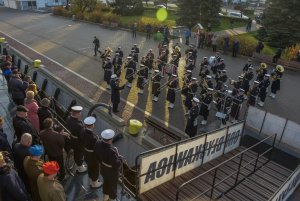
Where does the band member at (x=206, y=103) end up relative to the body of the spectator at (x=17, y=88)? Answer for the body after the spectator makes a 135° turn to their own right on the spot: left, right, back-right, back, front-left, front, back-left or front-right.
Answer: left

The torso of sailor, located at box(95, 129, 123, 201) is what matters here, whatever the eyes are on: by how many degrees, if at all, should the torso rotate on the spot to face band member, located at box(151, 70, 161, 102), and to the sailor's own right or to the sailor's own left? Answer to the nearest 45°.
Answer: approximately 45° to the sailor's own left

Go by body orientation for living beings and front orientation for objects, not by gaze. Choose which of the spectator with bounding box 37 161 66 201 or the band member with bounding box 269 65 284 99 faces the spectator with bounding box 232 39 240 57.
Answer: the spectator with bounding box 37 161 66 201

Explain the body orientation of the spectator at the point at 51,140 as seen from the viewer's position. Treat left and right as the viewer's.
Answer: facing away from the viewer and to the right of the viewer

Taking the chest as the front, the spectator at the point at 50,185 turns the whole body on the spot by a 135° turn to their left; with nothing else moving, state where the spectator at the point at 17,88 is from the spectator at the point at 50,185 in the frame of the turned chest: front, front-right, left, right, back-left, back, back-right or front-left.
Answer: right

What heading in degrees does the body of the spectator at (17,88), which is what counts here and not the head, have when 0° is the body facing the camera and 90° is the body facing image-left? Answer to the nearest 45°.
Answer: approximately 225°

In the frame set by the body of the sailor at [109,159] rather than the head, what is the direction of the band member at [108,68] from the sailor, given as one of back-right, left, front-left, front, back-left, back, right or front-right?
front-left

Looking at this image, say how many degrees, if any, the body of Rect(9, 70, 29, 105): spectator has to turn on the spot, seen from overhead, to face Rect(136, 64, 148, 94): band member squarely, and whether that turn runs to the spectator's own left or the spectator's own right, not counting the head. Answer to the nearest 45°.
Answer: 0° — they already face them

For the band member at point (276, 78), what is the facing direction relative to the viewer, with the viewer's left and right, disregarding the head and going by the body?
facing the viewer and to the left of the viewer

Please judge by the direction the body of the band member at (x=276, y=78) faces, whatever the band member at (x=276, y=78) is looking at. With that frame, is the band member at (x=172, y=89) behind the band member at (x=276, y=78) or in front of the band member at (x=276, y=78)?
in front

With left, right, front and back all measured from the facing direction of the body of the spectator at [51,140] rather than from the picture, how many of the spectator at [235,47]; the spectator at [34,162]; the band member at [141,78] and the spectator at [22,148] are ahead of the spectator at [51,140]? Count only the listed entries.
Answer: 2

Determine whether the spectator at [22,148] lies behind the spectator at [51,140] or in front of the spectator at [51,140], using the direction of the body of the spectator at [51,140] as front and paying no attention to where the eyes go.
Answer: behind

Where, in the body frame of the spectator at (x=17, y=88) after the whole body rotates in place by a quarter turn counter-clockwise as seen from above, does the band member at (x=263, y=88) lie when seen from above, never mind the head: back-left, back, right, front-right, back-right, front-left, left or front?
back-right

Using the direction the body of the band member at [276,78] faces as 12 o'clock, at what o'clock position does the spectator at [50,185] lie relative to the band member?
The spectator is roughly at 11 o'clock from the band member.

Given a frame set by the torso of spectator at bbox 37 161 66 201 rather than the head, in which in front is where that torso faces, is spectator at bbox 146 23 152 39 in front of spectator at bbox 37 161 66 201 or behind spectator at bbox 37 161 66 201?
in front

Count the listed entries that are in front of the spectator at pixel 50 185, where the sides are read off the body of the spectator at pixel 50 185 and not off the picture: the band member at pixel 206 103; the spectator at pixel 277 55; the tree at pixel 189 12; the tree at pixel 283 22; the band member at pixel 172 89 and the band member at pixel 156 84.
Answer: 6

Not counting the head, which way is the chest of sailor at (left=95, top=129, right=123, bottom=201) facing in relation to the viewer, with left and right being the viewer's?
facing away from the viewer and to the right of the viewer

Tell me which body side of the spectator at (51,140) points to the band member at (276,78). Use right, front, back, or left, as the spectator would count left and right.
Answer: front

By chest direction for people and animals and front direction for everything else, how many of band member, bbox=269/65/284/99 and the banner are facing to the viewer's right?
0

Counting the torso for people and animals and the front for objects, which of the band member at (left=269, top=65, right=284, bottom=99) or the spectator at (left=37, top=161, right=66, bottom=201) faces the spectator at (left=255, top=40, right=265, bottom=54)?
the spectator at (left=37, top=161, right=66, bottom=201)

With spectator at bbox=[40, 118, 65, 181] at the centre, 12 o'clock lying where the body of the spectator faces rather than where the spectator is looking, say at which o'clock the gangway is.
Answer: The gangway is roughly at 2 o'clock from the spectator.
